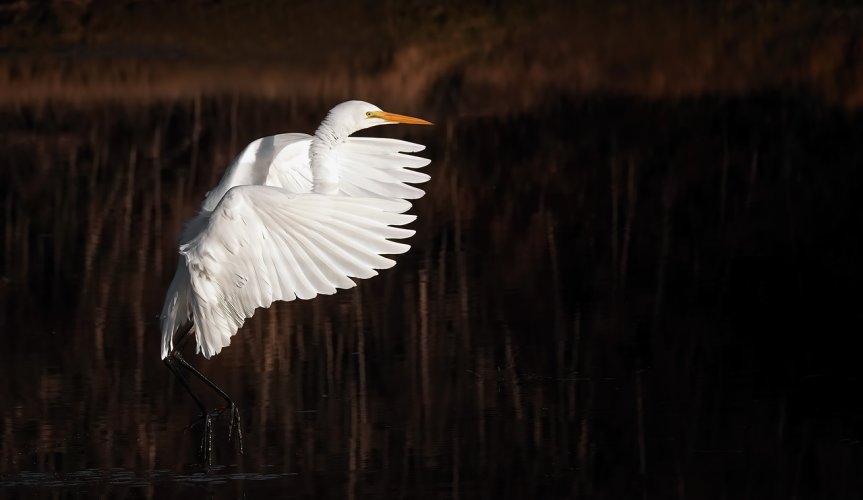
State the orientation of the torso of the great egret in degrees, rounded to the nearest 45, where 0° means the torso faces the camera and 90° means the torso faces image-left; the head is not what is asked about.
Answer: approximately 270°
